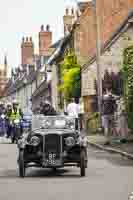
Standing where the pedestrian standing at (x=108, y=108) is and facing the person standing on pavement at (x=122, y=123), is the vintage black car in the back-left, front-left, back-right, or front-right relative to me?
back-right

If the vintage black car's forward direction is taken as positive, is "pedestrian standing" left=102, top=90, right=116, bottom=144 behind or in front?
behind

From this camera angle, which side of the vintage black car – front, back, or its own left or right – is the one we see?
front

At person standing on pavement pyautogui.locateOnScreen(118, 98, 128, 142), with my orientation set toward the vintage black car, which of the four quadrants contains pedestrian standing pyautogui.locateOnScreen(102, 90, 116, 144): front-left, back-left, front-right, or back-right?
front-right
